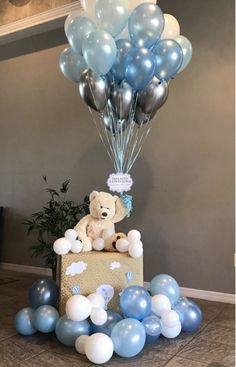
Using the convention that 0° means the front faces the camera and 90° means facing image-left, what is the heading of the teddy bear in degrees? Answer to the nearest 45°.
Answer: approximately 0°
